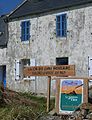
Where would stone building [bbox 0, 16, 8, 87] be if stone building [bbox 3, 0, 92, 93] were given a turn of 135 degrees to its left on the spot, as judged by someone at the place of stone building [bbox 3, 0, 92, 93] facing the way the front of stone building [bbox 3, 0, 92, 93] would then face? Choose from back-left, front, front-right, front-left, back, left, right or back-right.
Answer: back-left

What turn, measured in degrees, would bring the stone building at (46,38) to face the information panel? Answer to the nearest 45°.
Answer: approximately 45° to its left

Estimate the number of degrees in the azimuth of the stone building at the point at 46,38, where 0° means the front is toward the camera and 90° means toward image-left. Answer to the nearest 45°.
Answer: approximately 45°

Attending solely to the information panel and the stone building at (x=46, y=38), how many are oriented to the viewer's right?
0
